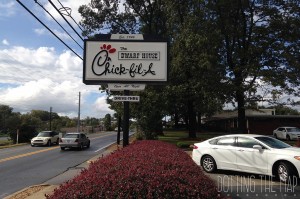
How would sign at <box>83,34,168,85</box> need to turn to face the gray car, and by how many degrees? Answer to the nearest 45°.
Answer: approximately 180°

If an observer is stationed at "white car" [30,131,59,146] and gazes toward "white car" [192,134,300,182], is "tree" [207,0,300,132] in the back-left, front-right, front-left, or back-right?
front-left

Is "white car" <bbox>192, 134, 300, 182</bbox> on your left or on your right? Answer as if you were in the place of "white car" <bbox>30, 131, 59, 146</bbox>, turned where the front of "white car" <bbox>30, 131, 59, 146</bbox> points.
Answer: on your left

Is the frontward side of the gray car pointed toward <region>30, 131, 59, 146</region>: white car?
no

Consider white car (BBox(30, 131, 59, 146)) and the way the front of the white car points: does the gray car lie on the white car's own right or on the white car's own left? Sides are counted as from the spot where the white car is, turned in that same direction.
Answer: on the white car's own left

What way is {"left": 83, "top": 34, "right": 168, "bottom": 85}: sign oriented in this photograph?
toward the camera

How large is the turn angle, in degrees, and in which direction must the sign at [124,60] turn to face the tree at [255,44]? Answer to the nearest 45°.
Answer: approximately 135° to its left

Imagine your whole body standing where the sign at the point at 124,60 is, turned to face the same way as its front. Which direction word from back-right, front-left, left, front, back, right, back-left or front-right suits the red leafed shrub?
front

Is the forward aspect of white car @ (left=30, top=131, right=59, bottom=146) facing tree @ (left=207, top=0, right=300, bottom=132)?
no

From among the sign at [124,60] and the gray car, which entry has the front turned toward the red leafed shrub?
the sign

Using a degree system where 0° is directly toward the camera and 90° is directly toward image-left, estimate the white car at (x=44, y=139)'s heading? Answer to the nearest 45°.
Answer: approximately 45°
